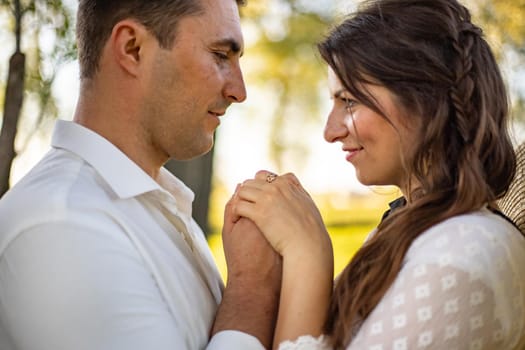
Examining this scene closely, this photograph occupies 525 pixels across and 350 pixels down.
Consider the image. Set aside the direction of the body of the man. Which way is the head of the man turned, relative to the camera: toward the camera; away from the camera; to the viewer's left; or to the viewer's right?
to the viewer's right

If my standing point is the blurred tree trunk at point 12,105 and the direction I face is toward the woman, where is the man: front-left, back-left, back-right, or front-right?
front-right

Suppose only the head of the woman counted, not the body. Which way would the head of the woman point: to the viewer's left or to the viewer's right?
to the viewer's left

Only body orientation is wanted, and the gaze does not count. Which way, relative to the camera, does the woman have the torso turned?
to the viewer's left

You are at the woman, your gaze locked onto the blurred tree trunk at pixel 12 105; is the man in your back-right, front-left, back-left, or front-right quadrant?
front-left

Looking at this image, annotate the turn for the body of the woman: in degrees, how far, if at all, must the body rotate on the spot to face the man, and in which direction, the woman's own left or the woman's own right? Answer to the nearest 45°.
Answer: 0° — they already face them

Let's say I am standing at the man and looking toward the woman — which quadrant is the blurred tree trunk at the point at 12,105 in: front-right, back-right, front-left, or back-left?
back-left

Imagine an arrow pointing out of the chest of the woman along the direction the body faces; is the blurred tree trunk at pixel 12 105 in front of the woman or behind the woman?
in front
